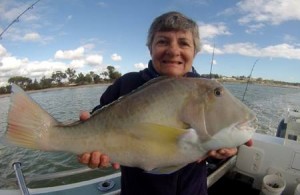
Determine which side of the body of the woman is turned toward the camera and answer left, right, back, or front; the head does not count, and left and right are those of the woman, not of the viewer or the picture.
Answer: front

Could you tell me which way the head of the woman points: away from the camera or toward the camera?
toward the camera
